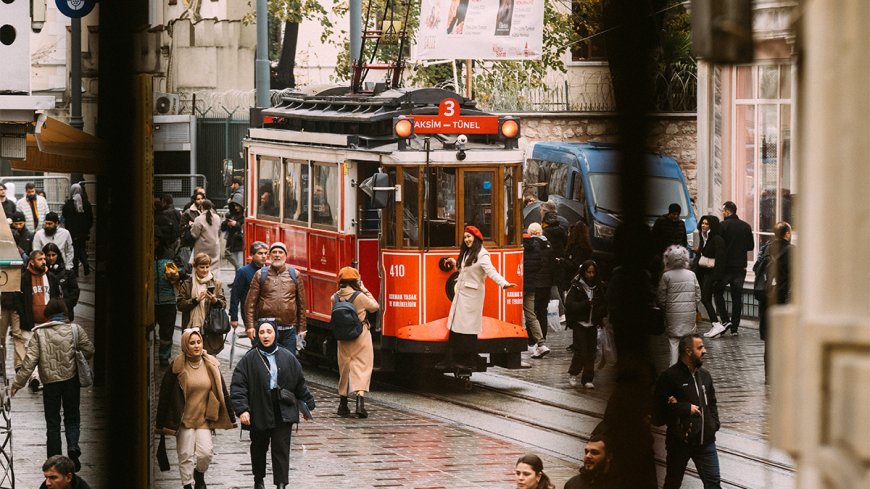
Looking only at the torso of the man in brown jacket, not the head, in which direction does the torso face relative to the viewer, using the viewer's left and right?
facing the viewer

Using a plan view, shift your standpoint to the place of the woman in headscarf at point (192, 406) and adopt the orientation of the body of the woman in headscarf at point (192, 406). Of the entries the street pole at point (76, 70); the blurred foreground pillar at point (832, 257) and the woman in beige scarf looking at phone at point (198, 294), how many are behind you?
2

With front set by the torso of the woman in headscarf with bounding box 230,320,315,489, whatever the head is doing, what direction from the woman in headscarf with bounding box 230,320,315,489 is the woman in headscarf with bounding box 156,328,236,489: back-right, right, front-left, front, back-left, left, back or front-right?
right

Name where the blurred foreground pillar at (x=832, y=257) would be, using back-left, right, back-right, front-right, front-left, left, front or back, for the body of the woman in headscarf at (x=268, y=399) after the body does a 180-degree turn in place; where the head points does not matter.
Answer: back

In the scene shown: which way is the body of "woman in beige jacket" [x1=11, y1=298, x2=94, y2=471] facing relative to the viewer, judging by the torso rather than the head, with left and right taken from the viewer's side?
facing away from the viewer

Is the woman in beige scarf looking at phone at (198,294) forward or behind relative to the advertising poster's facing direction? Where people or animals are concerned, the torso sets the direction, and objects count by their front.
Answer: forward

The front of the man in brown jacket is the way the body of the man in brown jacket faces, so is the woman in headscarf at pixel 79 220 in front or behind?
behind

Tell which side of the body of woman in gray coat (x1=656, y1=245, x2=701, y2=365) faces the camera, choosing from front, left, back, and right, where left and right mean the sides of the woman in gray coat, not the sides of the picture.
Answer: back

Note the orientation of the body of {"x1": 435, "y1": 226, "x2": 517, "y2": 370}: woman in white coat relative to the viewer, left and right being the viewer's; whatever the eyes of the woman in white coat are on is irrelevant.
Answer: facing the viewer and to the left of the viewer

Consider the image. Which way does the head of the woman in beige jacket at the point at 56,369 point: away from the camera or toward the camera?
away from the camera

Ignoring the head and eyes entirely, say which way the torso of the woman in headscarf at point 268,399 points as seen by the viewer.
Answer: toward the camera

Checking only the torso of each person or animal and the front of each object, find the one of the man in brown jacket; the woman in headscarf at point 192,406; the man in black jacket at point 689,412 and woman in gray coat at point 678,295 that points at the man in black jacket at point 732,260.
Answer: the woman in gray coat

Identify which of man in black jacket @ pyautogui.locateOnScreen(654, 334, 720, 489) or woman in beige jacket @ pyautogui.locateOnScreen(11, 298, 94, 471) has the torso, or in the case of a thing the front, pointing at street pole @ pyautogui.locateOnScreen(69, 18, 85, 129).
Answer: the woman in beige jacket
